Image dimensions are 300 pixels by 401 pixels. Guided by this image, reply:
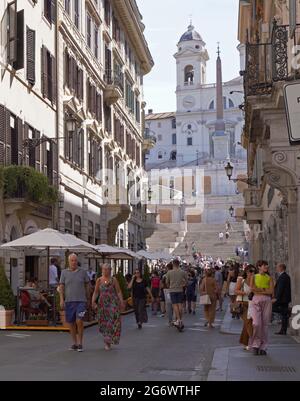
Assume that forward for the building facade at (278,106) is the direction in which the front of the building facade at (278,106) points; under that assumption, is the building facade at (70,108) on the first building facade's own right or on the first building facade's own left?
on the first building facade's own right

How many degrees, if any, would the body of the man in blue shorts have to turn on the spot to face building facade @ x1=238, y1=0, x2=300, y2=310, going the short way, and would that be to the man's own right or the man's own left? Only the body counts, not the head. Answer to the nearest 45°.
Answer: approximately 90° to the man's own left

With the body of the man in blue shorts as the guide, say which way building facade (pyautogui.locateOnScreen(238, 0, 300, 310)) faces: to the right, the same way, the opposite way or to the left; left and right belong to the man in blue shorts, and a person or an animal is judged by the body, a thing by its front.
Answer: to the right

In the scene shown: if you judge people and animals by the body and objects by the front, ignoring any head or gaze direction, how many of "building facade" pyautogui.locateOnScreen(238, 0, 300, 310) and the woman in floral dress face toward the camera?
1

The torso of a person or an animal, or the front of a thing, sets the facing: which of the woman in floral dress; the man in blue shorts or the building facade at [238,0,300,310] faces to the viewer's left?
the building facade

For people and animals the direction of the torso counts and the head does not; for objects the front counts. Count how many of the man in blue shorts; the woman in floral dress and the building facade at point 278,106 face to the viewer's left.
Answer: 1

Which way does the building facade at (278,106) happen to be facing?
to the viewer's left

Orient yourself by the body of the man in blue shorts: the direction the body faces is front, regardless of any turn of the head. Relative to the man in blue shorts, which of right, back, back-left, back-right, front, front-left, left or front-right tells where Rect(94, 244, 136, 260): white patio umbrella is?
back

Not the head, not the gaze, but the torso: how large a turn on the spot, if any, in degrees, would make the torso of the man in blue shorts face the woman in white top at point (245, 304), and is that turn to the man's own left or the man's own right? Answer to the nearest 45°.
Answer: approximately 90° to the man's own left

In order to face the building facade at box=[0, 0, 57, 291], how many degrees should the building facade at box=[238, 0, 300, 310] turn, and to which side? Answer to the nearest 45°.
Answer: approximately 45° to its right

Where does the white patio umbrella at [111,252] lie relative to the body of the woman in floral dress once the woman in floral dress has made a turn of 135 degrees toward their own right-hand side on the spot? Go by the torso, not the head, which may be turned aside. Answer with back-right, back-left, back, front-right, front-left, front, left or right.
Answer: front-right

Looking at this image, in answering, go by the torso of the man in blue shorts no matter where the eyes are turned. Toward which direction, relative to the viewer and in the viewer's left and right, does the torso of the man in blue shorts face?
facing the viewer
